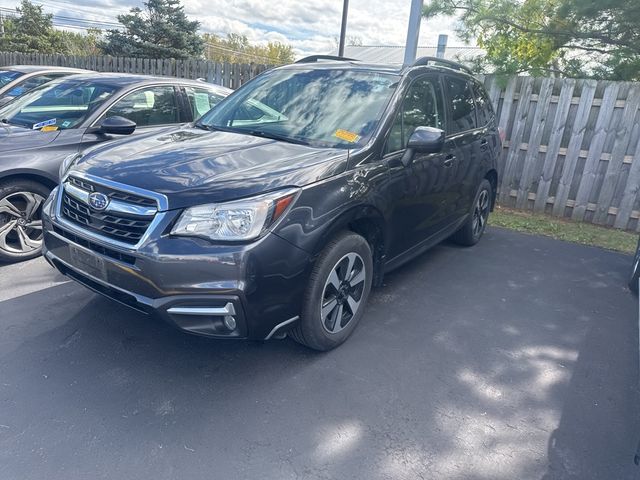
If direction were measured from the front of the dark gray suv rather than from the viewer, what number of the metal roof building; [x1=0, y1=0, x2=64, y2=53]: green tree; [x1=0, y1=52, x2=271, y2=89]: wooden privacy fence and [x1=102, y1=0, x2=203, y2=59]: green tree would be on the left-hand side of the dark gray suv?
0

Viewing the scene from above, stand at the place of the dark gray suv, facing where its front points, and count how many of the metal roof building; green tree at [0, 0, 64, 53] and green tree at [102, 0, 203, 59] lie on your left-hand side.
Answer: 0

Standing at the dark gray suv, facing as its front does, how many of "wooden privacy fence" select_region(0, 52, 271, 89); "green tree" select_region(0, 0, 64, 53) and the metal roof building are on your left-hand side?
0

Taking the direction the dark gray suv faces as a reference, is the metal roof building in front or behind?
behind

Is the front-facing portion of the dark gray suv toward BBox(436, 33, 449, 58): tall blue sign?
no

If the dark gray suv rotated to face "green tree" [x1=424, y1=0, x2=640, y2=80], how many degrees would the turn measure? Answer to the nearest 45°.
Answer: approximately 180°

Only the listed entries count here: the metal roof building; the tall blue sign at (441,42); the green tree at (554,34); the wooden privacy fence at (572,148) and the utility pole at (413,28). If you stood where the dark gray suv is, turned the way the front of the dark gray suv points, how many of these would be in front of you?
0

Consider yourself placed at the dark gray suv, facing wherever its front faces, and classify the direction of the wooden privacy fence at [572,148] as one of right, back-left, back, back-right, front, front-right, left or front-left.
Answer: back

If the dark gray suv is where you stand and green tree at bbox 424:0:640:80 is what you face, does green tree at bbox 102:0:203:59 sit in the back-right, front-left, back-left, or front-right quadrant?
front-left

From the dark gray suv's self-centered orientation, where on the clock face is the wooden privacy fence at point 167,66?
The wooden privacy fence is roughly at 4 o'clock from the dark gray suv.

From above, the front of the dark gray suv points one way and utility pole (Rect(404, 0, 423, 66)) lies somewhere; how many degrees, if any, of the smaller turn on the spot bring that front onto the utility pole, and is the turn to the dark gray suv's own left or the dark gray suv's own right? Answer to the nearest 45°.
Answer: approximately 135° to the dark gray suv's own right

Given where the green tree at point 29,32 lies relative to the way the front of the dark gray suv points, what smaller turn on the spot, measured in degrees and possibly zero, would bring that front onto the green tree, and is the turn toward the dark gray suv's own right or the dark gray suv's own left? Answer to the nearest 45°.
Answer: approximately 90° to the dark gray suv's own right

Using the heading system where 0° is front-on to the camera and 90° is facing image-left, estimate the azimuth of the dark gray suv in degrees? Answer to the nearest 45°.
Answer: approximately 45°

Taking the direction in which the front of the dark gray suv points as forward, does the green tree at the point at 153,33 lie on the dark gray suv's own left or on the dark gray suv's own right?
on the dark gray suv's own right
